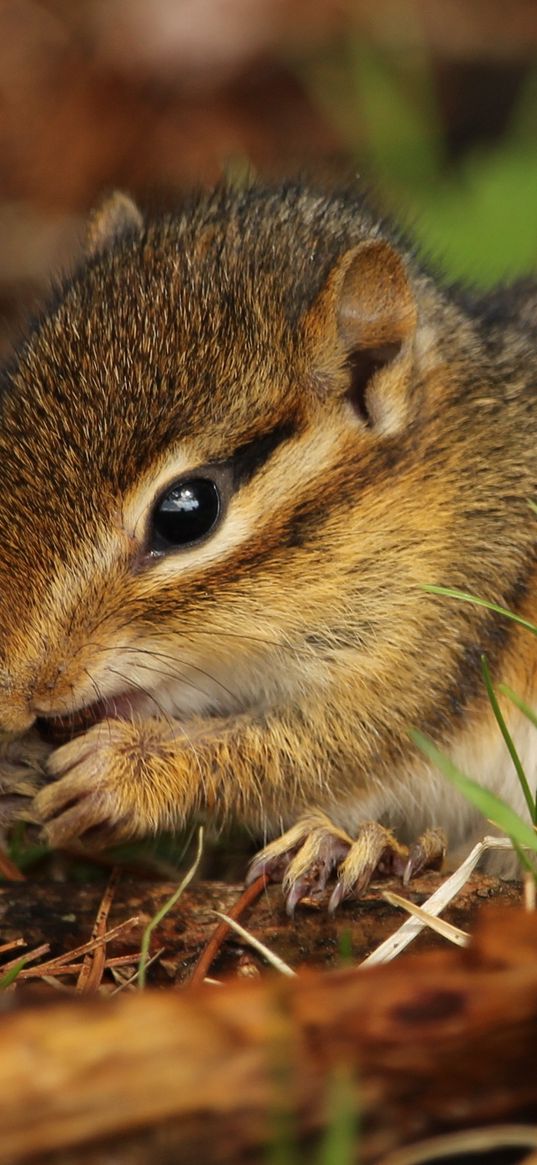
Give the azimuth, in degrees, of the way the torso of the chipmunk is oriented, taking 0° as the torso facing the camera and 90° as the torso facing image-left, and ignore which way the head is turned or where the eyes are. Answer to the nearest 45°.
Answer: approximately 45°
